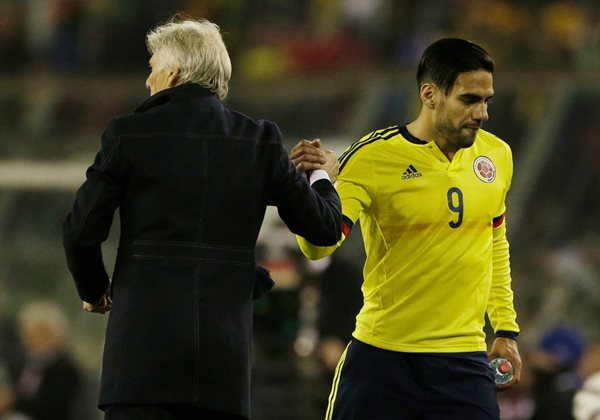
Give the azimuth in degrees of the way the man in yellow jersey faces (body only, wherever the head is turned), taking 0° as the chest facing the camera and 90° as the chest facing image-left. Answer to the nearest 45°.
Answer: approximately 315°

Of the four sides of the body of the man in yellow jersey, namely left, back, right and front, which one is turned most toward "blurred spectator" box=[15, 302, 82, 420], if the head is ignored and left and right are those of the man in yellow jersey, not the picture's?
back

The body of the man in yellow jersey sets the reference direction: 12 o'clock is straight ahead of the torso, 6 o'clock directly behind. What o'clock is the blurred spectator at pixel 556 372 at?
The blurred spectator is roughly at 8 o'clock from the man in yellow jersey.

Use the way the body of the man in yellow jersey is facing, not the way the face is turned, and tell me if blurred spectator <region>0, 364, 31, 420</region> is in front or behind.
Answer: behind

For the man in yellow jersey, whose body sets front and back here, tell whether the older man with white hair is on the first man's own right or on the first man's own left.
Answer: on the first man's own right

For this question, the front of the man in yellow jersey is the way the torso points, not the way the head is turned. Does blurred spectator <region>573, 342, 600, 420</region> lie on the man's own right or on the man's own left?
on the man's own left
